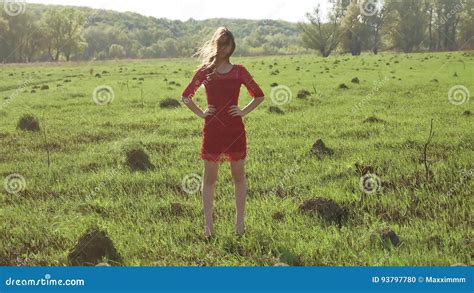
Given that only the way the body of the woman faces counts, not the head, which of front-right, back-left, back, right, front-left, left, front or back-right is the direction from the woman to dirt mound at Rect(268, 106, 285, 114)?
back

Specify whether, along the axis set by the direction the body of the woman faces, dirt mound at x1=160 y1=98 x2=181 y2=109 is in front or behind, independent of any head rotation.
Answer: behind

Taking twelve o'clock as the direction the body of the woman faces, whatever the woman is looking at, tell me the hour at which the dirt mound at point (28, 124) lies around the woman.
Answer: The dirt mound is roughly at 5 o'clock from the woman.

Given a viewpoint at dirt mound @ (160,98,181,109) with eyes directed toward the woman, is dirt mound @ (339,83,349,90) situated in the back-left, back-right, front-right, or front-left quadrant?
back-left

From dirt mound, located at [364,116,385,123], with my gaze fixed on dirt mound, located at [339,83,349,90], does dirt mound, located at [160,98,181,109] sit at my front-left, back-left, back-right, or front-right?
front-left

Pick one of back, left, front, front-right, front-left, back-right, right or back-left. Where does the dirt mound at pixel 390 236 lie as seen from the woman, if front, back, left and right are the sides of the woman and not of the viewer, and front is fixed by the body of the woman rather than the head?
left

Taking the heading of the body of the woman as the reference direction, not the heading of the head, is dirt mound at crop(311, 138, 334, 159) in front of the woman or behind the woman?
behind

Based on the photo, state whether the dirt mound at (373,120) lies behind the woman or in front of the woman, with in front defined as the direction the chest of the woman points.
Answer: behind

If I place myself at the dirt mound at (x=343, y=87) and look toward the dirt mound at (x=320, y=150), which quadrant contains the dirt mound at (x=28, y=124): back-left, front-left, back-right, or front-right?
front-right

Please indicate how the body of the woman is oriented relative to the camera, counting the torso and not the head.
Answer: toward the camera

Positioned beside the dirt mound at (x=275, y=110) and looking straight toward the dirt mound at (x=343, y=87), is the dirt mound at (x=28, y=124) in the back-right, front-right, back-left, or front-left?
back-left

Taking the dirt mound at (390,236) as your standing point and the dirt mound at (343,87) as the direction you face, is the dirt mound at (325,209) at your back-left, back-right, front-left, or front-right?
front-left

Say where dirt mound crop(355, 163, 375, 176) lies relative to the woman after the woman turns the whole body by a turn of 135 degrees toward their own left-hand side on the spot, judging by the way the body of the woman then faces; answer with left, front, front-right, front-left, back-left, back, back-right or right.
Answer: front
